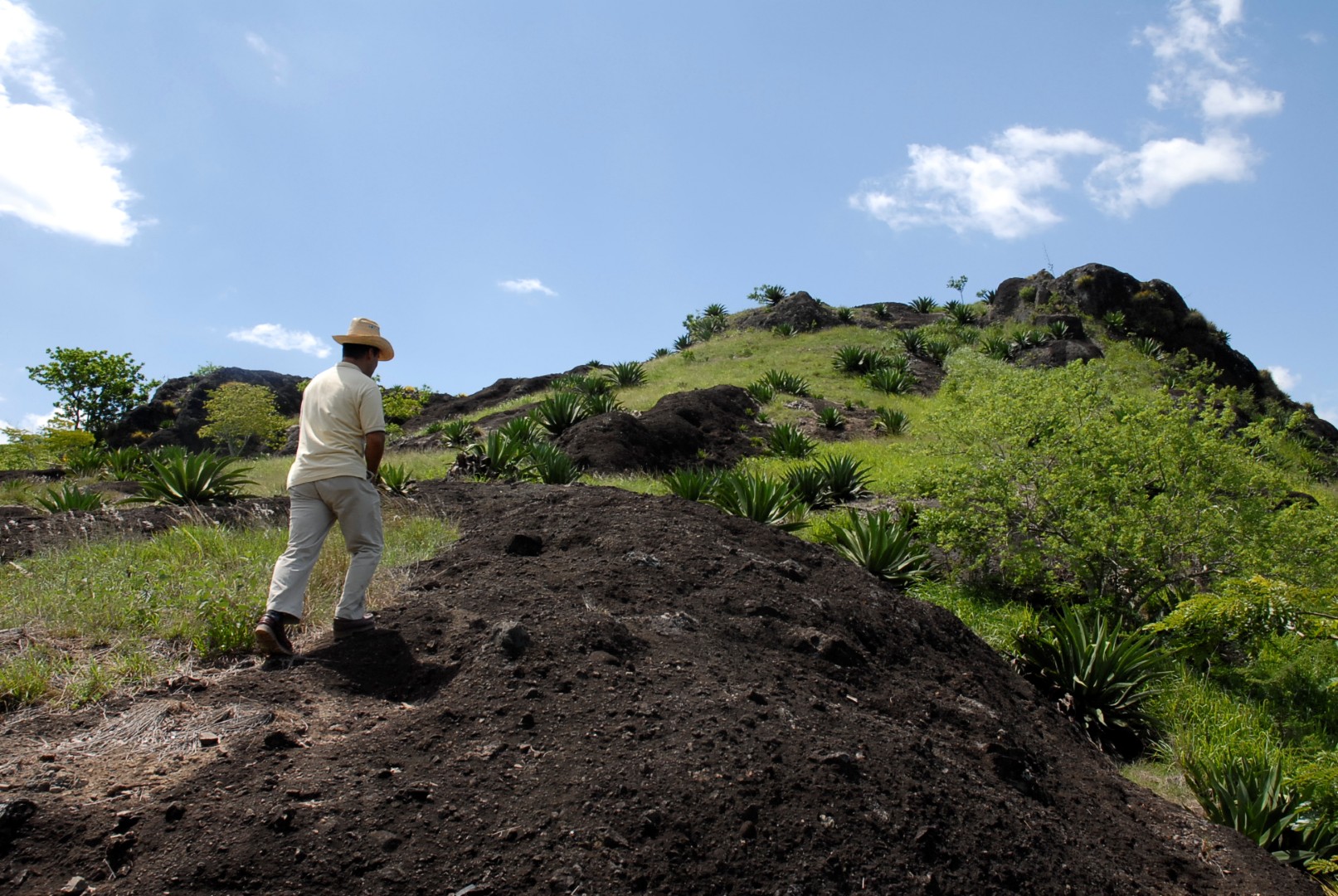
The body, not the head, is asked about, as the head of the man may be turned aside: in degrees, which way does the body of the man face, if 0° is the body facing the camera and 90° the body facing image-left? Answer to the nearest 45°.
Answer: approximately 225°

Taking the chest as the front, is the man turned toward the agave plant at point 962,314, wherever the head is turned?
yes

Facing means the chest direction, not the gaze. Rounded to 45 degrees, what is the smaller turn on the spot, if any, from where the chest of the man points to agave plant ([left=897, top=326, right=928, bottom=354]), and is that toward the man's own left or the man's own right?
0° — they already face it

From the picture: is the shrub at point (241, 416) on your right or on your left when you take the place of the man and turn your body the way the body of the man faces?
on your left

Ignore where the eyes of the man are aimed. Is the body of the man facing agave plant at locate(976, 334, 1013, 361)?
yes

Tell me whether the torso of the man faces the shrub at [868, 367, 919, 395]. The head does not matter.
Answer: yes

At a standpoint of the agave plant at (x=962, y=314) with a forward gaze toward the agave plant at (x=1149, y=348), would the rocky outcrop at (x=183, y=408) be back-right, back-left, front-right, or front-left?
back-right
